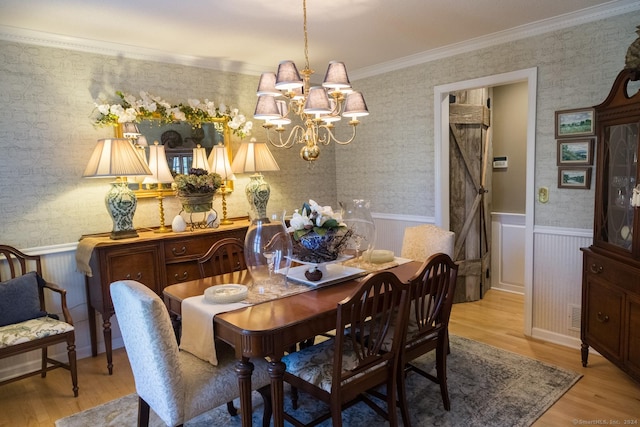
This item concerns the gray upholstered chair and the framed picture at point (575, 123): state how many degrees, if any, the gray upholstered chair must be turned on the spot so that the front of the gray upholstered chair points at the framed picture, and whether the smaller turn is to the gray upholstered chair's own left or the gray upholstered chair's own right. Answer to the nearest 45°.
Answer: approximately 45° to the gray upholstered chair's own right

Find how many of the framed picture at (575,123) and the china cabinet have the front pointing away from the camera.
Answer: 0

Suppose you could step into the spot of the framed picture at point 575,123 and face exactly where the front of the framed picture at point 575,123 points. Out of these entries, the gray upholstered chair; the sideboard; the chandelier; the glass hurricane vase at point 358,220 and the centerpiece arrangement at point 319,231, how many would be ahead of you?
5

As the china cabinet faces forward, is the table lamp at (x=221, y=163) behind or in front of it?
in front

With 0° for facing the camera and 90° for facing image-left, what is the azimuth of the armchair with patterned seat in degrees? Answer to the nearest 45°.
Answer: approximately 315°

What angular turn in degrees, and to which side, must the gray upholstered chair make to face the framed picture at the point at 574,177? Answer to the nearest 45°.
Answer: approximately 45° to its right

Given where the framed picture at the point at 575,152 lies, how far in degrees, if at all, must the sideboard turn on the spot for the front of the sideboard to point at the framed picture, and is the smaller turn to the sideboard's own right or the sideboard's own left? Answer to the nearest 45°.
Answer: approximately 45° to the sideboard's own left

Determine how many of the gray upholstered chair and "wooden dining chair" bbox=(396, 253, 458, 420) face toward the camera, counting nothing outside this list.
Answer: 0

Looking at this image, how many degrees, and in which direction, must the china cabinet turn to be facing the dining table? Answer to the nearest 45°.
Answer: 0° — it already faces it

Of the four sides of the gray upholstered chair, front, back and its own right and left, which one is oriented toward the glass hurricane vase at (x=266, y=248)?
front

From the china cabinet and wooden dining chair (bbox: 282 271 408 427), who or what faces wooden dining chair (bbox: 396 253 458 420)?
the china cabinet
